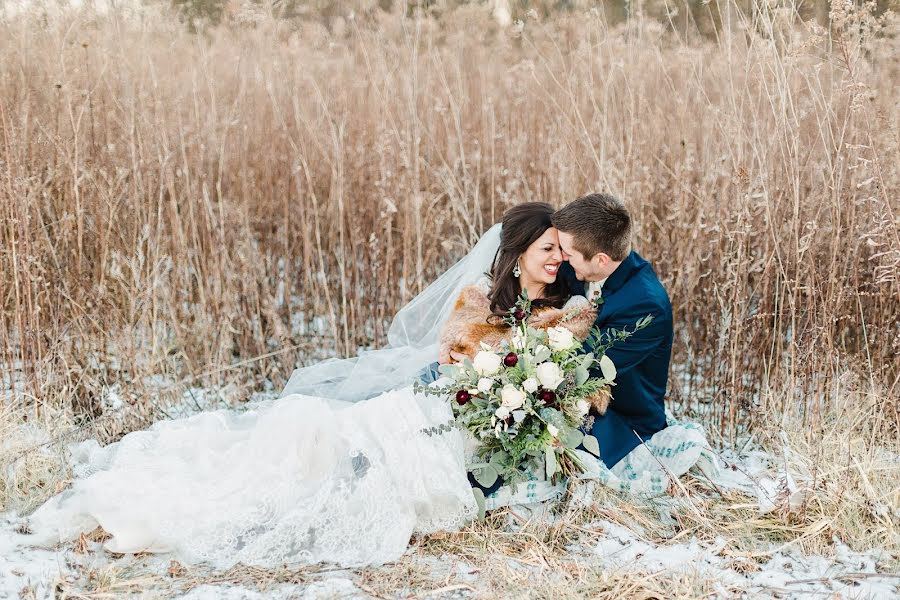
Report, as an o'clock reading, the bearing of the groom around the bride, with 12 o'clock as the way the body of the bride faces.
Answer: The groom is roughly at 10 o'clock from the bride.

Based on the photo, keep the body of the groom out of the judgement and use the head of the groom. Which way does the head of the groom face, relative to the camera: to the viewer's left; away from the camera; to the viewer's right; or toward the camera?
to the viewer's left
